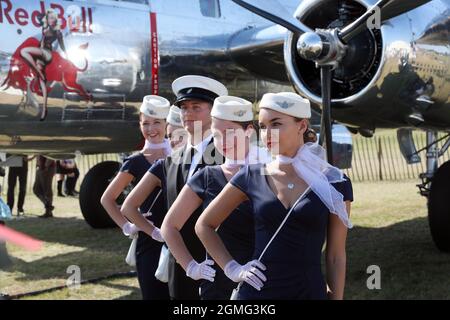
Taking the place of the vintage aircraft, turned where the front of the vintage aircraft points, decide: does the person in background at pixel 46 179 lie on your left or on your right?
on your right

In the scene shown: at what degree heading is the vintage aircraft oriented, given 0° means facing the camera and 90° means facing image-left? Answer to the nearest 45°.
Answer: approximately 45°

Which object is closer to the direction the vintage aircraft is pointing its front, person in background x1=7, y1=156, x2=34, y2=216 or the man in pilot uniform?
the man in pilot uniform

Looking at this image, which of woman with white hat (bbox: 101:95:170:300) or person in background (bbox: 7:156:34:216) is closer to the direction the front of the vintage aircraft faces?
the woman with white hat

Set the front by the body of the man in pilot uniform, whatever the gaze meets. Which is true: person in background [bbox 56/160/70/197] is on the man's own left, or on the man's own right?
on the man's own right

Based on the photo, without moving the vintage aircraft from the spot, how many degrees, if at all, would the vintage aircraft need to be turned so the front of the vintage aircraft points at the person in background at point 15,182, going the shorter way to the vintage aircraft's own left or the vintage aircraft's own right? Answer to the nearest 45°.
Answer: approximately 90° to the vintage aircraft's own right

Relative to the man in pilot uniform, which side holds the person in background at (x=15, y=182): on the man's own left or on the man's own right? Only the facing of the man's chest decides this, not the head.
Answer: on the man's own right

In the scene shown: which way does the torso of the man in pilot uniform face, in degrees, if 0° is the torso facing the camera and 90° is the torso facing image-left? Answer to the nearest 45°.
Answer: approximately 45°

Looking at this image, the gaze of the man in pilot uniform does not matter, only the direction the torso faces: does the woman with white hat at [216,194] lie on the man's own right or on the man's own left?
on the man's own left
